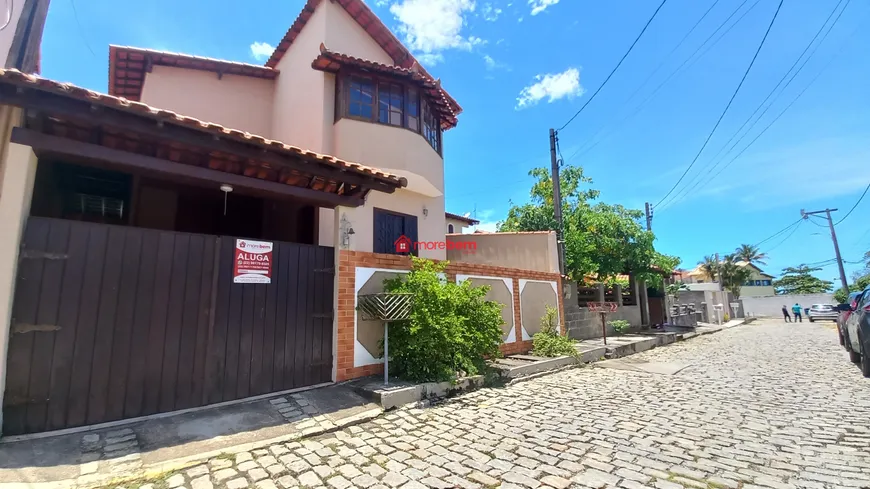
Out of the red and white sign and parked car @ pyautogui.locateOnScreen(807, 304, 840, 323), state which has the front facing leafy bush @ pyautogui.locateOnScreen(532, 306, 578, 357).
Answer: the parked car

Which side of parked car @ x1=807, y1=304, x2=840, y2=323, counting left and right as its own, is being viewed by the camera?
front

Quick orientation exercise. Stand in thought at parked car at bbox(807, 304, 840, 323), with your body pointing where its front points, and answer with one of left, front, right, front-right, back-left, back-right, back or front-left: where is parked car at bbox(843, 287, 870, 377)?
front

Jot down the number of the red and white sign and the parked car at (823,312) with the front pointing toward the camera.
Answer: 2

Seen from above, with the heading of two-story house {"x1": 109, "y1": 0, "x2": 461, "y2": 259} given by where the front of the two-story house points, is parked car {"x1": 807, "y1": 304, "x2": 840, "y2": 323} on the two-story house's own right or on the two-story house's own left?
on the two-story house's own left

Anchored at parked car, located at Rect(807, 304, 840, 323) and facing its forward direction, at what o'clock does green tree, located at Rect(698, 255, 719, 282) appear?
The green tree is roughly at 5 o'clock from the parked car.

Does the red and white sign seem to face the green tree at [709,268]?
no

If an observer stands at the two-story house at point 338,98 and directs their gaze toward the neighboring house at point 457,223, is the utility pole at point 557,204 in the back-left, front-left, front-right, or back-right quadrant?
front-right

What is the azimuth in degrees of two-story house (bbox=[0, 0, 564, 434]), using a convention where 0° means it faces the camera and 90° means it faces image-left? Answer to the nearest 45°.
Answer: approximately 315°

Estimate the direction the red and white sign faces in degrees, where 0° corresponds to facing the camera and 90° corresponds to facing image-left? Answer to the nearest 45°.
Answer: approximately 0°

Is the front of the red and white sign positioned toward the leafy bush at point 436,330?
no
